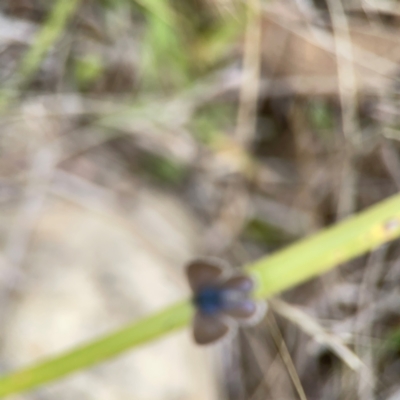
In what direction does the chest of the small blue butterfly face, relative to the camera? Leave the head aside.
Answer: to the viewer's left
